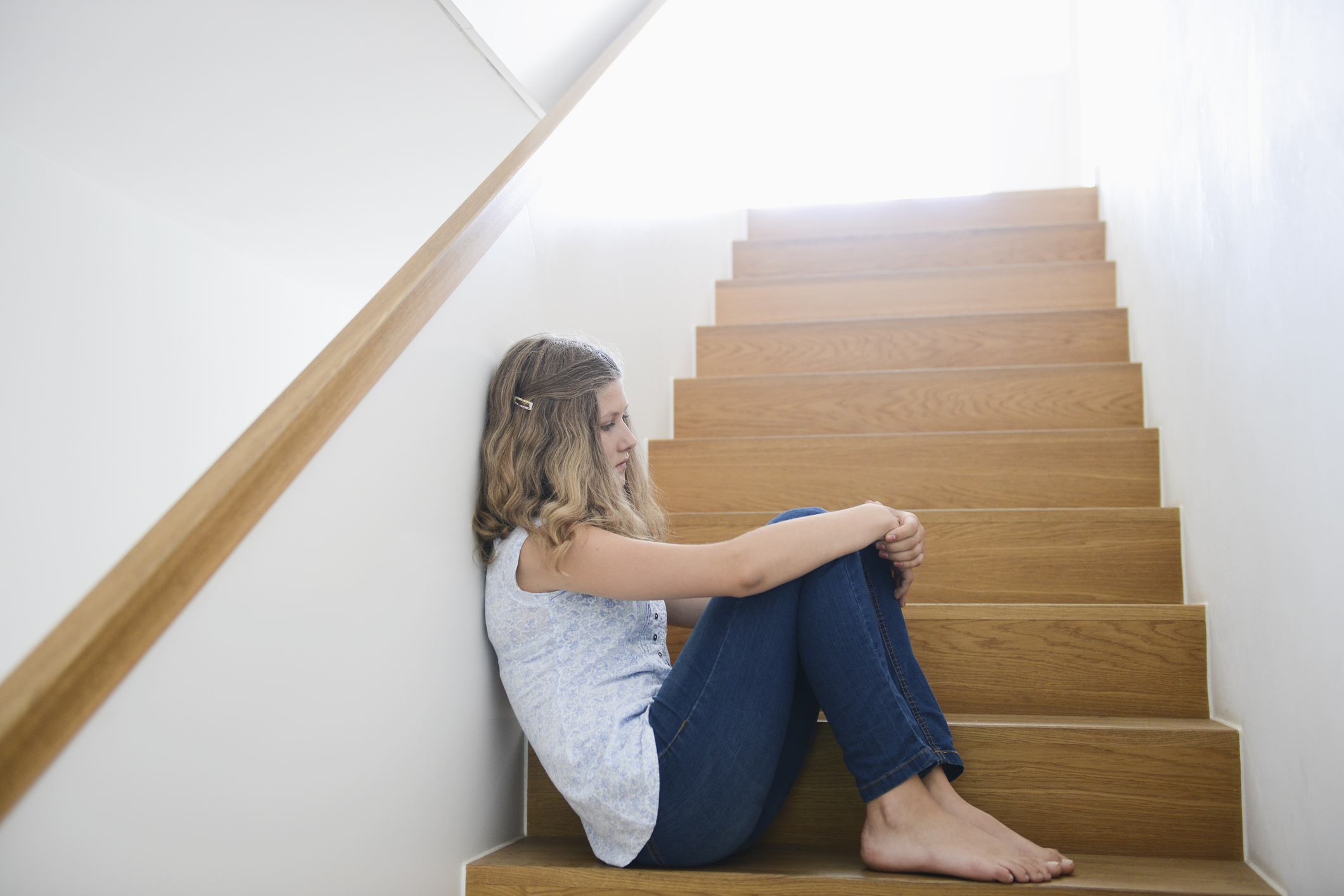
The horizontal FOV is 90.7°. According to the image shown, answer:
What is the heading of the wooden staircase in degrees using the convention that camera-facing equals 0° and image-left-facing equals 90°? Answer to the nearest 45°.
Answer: approximately 0°

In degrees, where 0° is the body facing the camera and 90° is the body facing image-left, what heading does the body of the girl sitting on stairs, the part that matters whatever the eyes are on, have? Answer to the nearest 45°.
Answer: approximately 270°

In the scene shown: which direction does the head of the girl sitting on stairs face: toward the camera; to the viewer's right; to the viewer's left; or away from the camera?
to the viewer's right
